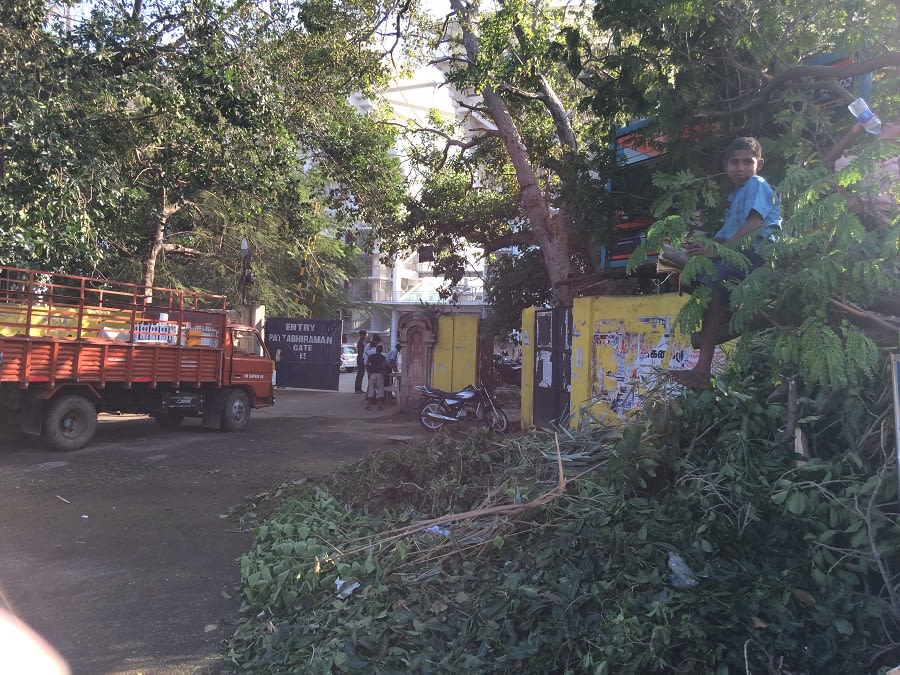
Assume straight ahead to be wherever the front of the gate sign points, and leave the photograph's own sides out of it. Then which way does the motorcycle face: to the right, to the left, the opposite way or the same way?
to the left

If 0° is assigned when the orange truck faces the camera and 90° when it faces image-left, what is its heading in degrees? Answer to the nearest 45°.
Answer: approximately 225°

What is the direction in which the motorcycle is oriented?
to the viewer's right

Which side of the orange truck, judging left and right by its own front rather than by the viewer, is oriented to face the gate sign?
front

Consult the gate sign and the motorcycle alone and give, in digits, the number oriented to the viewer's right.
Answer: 1

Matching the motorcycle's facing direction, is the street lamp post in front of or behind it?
behind

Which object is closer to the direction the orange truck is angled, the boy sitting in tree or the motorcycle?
the motorcycle

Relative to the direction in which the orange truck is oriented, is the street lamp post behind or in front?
in front

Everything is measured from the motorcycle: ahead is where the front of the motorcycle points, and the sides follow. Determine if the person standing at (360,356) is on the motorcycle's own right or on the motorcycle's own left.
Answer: on the motorcycle's own left
